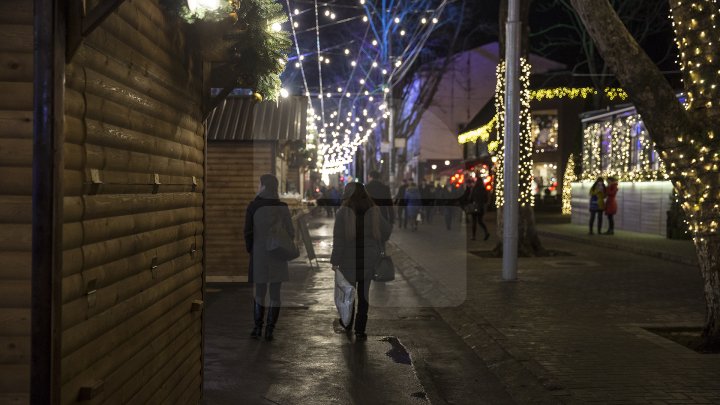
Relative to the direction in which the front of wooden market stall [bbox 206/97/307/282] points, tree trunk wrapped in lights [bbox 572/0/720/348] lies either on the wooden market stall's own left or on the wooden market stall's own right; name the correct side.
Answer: on the wooden market stall's own right

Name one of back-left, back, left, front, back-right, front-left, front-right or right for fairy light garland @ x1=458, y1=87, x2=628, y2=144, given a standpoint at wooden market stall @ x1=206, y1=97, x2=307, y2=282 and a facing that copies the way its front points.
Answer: front-left

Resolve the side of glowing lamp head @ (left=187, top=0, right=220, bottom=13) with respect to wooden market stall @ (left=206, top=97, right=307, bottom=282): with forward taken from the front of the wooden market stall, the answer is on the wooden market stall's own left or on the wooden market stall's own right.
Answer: on the wooden market stall's own right

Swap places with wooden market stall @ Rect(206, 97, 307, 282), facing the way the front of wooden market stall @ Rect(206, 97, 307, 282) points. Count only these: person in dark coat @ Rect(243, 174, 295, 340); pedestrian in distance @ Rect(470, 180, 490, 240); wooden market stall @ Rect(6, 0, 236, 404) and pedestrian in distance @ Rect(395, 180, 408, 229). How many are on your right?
2

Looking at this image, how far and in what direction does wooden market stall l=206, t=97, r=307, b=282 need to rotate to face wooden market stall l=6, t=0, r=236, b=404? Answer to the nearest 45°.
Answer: approximately 90° to its right

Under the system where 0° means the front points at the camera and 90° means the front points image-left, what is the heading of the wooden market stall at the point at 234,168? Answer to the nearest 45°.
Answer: approximately 270°

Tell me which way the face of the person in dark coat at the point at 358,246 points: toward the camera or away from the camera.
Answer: away from the camera
